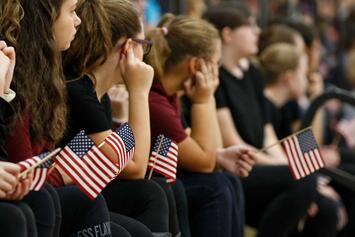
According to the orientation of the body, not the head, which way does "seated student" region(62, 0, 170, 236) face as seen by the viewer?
to the viewer's right

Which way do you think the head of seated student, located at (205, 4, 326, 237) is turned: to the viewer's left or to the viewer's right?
to the viewer's right

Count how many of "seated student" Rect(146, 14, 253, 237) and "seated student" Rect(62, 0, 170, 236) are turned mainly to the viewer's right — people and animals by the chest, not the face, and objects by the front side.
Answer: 2

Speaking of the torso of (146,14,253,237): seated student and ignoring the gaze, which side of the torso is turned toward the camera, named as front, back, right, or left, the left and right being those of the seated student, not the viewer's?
right

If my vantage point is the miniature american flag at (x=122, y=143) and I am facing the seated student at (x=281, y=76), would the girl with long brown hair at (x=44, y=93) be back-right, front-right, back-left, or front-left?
back-left

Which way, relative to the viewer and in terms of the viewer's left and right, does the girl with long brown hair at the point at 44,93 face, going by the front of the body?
facing to the right of the viewer
